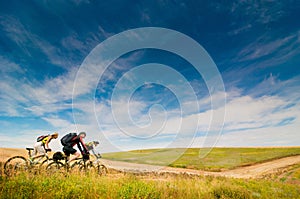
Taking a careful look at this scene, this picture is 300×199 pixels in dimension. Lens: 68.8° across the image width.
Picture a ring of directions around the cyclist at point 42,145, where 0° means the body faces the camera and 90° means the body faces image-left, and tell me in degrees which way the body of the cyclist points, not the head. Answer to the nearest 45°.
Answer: approximately 270°

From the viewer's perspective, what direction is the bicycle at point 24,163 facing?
to the viewer's right

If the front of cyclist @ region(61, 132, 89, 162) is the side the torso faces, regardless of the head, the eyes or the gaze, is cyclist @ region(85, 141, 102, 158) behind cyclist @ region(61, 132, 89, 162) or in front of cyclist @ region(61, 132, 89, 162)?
in front

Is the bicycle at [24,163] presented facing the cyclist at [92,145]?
yes

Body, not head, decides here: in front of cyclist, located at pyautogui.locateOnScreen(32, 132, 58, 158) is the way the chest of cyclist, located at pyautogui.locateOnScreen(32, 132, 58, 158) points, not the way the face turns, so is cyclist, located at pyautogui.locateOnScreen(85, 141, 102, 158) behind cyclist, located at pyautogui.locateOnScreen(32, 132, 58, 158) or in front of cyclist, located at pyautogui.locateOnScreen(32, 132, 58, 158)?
in front

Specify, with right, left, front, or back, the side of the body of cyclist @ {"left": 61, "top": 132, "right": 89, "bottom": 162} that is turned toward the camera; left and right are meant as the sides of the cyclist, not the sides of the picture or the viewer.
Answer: right

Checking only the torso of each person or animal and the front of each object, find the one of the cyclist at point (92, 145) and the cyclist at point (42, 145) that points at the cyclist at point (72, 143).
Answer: the cyclist at point (42, 145)

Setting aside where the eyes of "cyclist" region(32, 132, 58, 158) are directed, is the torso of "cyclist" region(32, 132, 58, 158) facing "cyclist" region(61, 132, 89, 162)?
yes

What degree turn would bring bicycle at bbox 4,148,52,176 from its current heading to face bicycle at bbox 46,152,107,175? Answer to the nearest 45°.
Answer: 0° — it already faces it

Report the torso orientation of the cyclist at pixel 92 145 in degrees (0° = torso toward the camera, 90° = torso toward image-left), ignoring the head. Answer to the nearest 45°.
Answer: approximately 270°

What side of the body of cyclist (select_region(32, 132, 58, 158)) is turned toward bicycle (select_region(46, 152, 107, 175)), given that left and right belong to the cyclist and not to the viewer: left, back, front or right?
front
